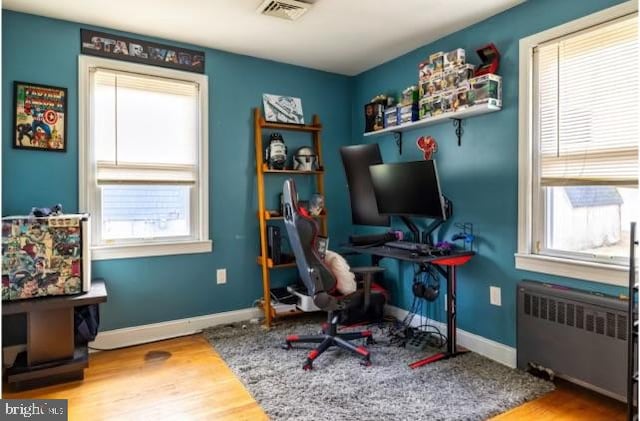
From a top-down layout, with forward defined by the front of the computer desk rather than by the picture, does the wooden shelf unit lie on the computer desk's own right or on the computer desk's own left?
on the computer desk's own right

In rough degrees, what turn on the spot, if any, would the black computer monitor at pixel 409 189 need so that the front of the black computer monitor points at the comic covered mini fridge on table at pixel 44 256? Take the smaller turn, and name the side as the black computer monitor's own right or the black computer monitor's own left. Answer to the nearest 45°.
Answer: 0° — it already faces it

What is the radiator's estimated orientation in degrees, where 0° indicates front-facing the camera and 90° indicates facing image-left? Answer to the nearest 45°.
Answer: approximately 45°
